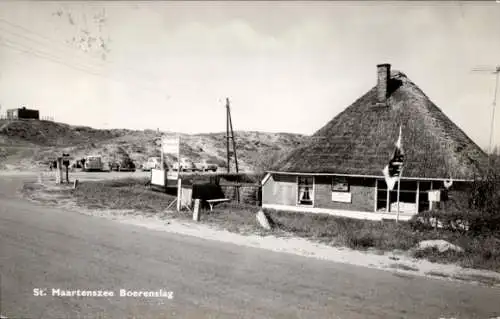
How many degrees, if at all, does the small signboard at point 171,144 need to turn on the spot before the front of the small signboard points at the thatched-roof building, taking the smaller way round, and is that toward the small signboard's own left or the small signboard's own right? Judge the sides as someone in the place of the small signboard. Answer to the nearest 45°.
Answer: approximately 90° to the small signboard's own left

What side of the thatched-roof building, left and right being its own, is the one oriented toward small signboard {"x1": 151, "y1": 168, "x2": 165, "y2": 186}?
right

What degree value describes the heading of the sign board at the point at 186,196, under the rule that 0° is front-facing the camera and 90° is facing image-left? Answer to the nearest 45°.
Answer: approximately 0°

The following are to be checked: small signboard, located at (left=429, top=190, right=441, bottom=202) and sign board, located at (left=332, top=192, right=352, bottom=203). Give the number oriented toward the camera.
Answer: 2

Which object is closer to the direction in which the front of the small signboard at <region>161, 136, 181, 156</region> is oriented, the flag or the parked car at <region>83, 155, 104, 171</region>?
the flag

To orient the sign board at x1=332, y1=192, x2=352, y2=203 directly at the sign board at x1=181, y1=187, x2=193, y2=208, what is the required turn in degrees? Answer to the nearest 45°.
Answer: approximately 90° to its right

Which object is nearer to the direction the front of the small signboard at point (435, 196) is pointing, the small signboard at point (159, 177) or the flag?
the flag

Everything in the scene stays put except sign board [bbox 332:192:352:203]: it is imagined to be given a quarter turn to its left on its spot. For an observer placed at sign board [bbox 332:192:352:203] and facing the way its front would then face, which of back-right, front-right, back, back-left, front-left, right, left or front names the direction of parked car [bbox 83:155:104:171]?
back-left

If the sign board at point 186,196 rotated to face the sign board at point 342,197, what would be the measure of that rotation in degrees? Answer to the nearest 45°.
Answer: approximately 90° to its left
